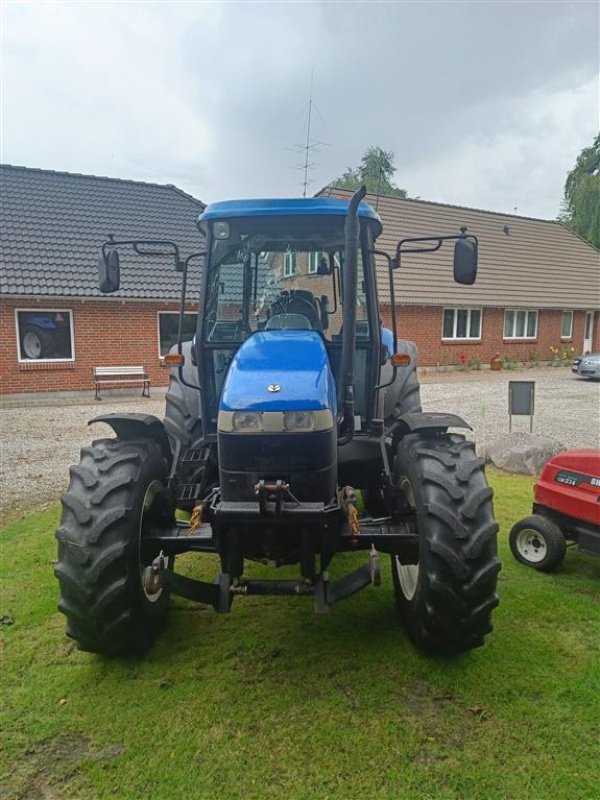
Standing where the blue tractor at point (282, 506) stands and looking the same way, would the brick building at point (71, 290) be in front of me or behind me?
behind

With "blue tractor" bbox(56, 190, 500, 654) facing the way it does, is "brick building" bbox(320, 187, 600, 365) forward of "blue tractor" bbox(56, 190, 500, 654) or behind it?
behind

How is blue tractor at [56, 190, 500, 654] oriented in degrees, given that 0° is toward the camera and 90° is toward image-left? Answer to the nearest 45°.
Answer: approximately 0°

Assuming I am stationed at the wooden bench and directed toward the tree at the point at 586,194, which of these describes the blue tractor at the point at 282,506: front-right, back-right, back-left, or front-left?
back-right

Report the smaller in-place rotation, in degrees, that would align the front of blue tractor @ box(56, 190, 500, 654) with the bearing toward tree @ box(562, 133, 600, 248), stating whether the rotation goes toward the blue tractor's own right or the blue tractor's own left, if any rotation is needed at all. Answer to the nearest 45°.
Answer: approximately 135° to the blue tractor's own left

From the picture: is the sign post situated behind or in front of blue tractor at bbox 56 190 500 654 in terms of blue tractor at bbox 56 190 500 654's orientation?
behind

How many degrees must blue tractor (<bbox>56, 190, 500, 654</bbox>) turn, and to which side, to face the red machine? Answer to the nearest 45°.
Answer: approximately 135° to its left

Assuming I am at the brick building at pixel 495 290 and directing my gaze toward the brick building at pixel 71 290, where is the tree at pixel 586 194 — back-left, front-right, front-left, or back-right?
back-right

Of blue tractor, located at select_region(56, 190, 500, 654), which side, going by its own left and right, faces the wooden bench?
back
